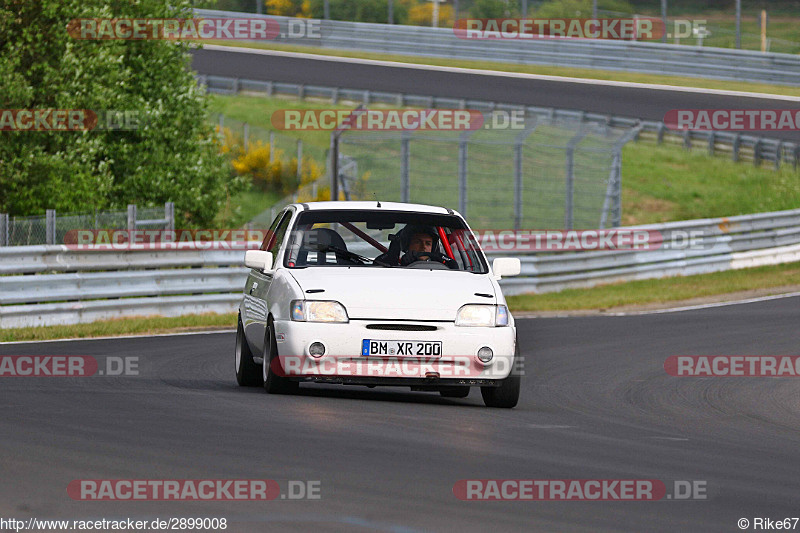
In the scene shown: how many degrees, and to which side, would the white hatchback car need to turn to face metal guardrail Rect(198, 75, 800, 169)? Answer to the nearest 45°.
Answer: approximately 180°

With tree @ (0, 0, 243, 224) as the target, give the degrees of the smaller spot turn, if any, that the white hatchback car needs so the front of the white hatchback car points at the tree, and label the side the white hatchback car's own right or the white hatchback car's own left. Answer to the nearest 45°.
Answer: approximately 180°

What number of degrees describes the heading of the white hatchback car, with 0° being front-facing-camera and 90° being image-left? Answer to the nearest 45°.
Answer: approximately 0°

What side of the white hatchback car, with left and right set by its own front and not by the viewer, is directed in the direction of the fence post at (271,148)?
back

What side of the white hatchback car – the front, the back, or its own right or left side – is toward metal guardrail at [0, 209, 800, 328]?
back

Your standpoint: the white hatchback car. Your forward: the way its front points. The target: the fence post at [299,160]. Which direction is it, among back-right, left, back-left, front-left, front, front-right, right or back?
back

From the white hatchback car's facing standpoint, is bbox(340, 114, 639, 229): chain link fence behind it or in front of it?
behind

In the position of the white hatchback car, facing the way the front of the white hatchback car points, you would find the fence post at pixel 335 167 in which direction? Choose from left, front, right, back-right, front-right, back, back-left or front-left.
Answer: back

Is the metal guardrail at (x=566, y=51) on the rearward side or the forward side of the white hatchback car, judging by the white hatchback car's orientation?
on the rearward side
